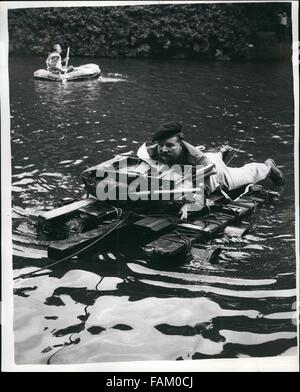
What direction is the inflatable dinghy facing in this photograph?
to the viewer's right

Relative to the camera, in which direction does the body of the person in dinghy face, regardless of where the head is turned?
to the viewer's right
